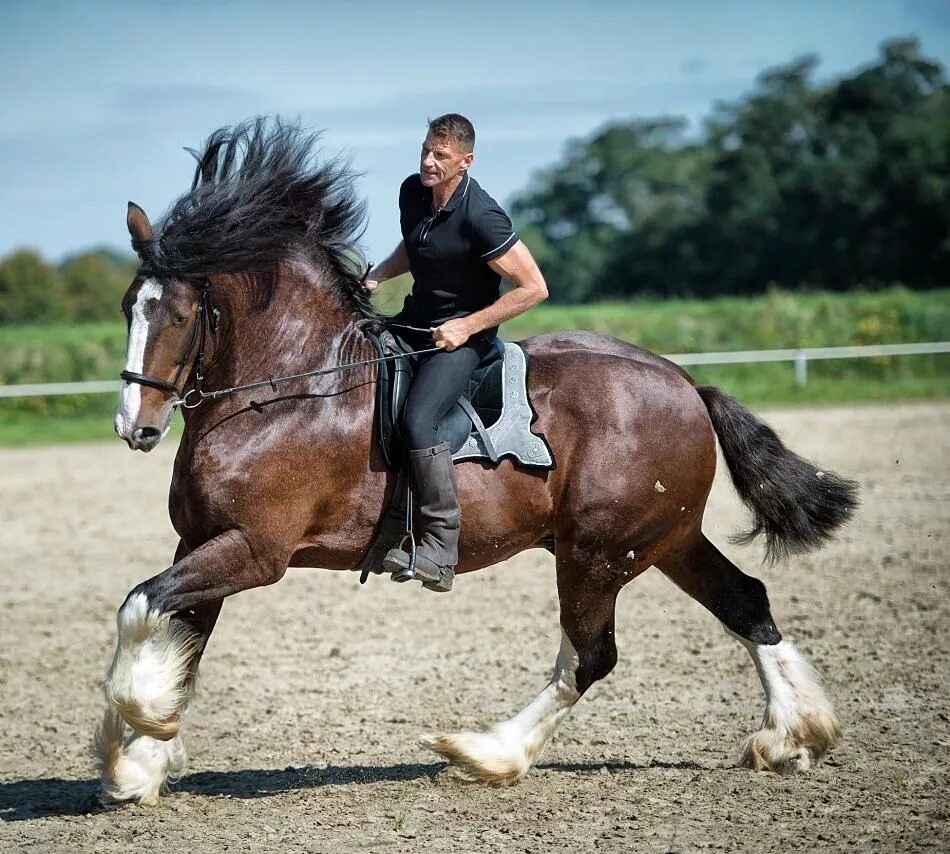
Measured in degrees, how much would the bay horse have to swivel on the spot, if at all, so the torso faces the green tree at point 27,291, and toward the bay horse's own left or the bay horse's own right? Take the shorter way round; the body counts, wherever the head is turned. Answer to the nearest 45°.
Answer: approximately 90° to the bay horse's own right

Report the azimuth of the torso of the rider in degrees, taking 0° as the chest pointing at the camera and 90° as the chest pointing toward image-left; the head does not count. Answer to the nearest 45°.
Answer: approximately 45°

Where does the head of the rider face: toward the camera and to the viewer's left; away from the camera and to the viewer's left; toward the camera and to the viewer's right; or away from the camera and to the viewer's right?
toward the camera and to the viewer's left

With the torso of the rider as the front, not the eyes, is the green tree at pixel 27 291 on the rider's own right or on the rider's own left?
on the rider's own right

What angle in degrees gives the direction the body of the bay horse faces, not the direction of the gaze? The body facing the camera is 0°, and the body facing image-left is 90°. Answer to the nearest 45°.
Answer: approximately 90°
